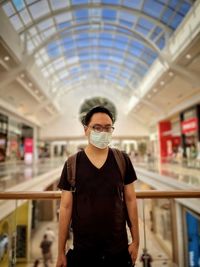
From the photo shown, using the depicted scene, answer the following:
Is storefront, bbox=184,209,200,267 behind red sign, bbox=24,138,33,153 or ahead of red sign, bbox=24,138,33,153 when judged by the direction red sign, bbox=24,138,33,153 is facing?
ahead

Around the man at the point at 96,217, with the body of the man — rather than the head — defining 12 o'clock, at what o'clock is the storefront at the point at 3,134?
The storefront is roughly at 5 o'clock from the man.

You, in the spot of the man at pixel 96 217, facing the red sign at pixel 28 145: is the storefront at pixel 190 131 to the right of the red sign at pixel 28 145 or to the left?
right

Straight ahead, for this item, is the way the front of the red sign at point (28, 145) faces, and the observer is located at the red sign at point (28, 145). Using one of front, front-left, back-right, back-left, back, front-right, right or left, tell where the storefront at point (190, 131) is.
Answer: front-left

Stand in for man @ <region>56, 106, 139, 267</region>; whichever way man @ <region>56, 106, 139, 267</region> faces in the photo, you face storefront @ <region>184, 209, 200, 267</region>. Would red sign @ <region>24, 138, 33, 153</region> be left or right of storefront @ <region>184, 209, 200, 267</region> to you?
left

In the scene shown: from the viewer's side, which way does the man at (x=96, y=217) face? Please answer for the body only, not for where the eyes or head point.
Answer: toward the camera

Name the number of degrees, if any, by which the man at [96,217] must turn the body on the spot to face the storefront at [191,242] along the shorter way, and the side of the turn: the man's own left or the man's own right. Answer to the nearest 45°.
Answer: approximately 135° to the man's own left

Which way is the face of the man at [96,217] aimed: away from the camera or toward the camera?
toward the camera

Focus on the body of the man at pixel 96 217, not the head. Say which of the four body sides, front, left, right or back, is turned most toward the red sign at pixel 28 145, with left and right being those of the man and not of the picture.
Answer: back

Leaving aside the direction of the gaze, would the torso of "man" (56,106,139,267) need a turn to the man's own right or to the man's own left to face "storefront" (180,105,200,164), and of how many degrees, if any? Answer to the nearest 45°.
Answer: approximately 135° to the man's own left
